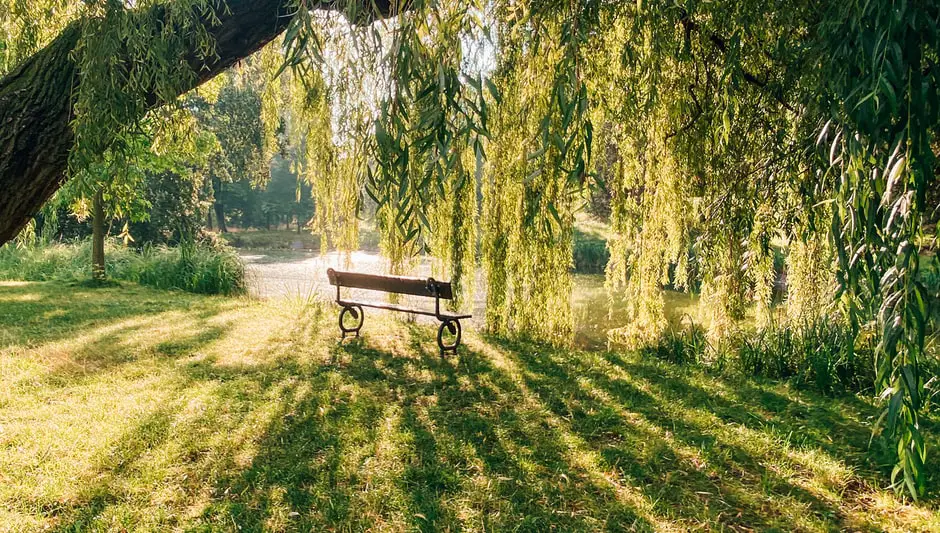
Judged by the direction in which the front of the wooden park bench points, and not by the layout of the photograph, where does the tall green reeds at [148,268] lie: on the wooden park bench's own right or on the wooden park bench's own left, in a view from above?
on the wooden park bench's own left

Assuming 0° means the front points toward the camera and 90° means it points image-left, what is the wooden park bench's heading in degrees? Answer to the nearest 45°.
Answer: approximately 225°

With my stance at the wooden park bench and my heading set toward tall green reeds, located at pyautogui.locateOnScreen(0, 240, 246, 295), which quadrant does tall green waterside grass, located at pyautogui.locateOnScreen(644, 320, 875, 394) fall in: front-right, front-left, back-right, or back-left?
back-right

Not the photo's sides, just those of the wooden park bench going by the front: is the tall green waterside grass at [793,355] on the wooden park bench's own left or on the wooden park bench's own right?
on the wooden park bench's own right
